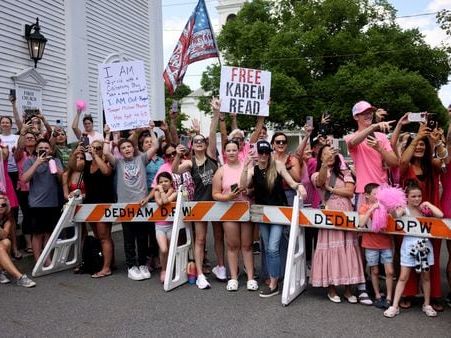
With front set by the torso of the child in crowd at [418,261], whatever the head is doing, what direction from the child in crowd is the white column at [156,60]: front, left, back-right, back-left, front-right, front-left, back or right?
back-right

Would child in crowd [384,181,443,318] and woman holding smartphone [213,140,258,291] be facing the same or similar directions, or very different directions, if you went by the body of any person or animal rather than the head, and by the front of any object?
same or similar directions

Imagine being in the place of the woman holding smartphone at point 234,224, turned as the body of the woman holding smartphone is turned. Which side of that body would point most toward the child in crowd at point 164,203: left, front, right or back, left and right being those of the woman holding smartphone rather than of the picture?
right

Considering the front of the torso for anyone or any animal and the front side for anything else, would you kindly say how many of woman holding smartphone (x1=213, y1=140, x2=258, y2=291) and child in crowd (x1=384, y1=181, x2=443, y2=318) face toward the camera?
2

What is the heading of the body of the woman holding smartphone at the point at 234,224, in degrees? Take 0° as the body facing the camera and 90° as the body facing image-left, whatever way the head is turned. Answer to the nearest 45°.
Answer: approximately 0°

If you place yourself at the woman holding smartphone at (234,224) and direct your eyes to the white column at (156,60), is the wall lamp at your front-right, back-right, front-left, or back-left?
front-left

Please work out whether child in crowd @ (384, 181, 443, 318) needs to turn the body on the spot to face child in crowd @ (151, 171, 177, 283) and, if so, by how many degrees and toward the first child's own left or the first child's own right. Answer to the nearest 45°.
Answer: approximately 90° to the first child's own right

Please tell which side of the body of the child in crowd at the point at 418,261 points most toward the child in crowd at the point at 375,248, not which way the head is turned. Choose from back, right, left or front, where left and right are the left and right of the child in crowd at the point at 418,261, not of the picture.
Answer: right

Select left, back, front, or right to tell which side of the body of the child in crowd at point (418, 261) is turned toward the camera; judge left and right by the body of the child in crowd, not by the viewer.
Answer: front

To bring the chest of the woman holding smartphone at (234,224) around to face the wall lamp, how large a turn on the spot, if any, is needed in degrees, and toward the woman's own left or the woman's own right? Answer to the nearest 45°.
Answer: approximately 135° to the woman's own right

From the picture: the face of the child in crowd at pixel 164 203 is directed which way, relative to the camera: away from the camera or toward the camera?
toward the camera

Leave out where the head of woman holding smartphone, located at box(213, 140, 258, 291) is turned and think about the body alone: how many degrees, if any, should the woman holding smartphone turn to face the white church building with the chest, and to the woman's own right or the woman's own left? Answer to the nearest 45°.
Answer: approximately 135° to the woman's own right
